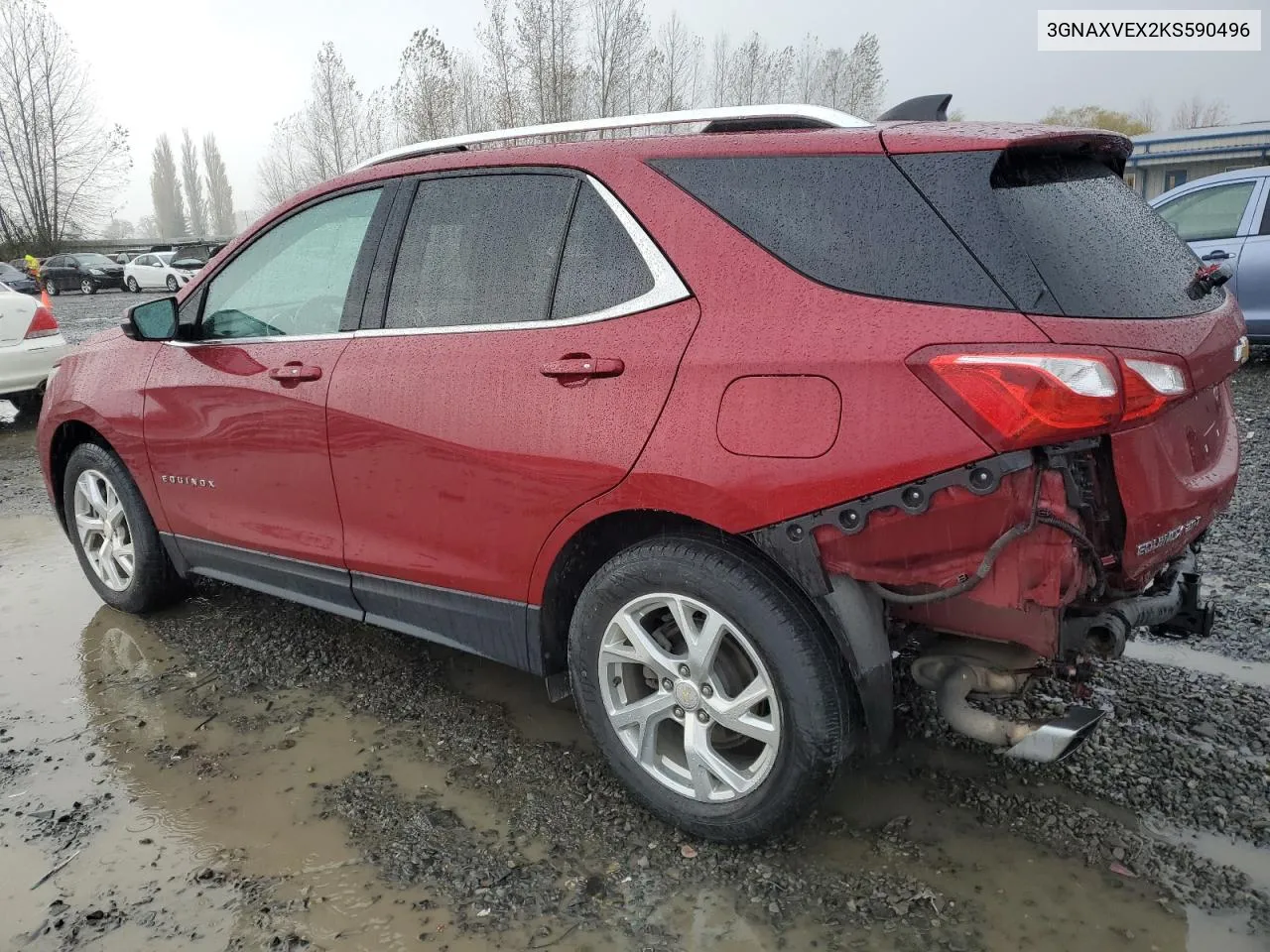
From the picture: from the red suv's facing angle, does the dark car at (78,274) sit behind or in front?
in front

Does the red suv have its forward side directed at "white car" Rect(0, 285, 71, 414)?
yes

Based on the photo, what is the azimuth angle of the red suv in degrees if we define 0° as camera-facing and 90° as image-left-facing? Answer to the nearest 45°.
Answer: approximately 135°

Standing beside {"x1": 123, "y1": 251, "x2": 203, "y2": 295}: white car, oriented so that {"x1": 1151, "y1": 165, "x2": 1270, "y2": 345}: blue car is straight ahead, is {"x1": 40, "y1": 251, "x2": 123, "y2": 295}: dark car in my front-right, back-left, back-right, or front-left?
back-right

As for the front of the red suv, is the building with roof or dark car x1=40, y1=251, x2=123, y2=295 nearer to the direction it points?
the dark car

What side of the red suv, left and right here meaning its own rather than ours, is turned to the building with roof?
right

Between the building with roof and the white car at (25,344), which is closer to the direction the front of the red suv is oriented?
the white car

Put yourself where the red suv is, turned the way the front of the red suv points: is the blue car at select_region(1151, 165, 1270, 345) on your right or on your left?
on your right
